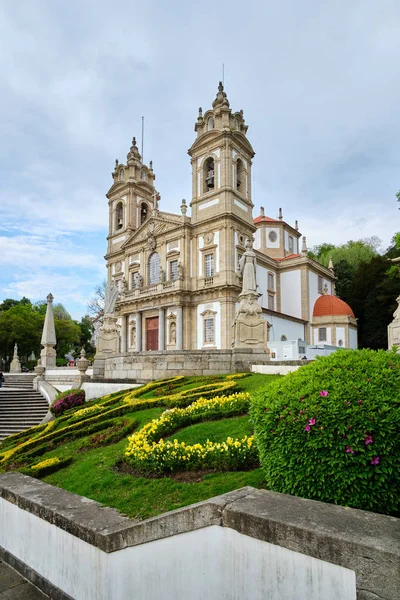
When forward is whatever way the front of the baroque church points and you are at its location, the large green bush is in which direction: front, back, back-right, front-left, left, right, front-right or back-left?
front-left

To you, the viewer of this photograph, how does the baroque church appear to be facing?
facing the viewer and to the left of the viewer

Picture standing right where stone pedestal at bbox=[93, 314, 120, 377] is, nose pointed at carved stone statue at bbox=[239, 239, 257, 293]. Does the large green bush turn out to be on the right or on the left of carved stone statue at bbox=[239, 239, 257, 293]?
right

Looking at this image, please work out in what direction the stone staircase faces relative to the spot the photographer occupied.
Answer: facing the viewer

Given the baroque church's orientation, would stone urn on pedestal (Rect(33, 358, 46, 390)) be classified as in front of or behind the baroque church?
in front

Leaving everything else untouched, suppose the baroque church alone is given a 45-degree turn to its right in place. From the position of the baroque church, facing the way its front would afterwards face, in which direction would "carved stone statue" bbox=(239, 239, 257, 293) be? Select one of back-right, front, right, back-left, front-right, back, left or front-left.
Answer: left

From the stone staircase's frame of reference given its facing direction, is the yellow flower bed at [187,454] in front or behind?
in front

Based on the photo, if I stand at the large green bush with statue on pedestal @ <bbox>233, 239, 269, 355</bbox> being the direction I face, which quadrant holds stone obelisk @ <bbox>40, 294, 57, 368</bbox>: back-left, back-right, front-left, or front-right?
front-left

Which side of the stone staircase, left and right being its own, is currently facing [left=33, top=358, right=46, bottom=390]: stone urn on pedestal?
back

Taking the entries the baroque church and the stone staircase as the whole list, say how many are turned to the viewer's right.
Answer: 0

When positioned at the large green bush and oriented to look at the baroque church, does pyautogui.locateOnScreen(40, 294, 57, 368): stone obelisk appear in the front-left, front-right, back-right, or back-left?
front-left

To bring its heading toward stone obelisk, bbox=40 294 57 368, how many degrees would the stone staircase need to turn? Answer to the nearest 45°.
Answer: approximately 180°
